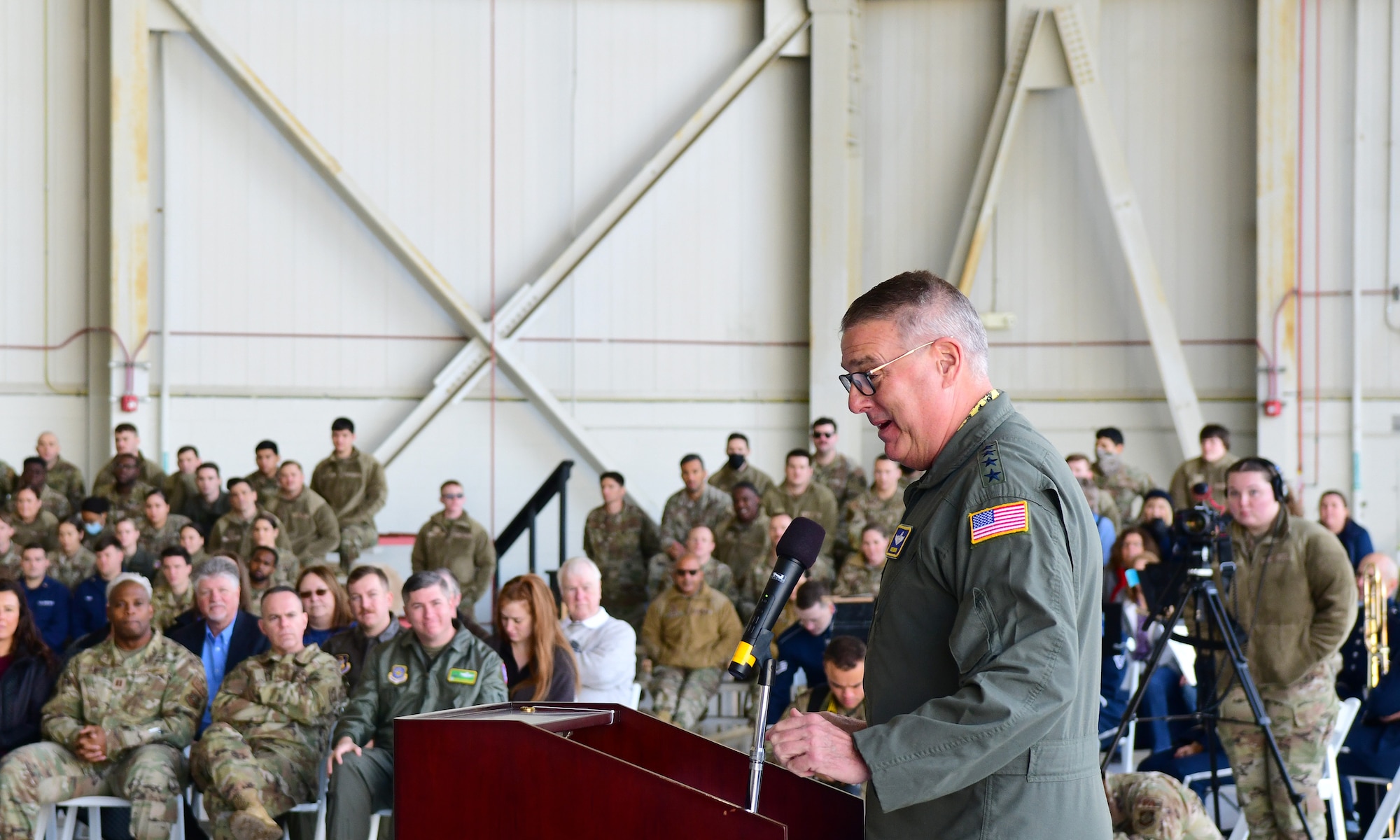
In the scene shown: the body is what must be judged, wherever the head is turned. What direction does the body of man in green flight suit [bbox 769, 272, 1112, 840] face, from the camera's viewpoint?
to the viewer's left

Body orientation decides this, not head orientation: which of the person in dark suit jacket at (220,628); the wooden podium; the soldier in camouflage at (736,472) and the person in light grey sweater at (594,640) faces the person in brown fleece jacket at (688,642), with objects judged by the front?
the soldier in camouflage

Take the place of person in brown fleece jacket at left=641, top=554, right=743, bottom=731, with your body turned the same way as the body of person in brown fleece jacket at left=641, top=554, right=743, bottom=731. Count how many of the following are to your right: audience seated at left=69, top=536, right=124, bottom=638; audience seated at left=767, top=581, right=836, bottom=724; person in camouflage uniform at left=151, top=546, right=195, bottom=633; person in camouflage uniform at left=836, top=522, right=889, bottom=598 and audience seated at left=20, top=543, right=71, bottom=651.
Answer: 3

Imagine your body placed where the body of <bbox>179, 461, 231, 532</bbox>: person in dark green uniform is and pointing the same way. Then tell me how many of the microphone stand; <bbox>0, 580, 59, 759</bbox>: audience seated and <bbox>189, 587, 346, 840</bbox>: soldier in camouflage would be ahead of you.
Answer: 3

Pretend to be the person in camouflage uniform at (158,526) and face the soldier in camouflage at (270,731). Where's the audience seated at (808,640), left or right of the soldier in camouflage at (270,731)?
left

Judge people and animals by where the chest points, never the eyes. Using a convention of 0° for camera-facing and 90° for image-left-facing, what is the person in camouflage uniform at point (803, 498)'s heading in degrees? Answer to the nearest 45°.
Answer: approximately 0°

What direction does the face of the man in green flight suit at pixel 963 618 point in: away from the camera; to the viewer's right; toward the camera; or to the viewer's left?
to the viewer's left
